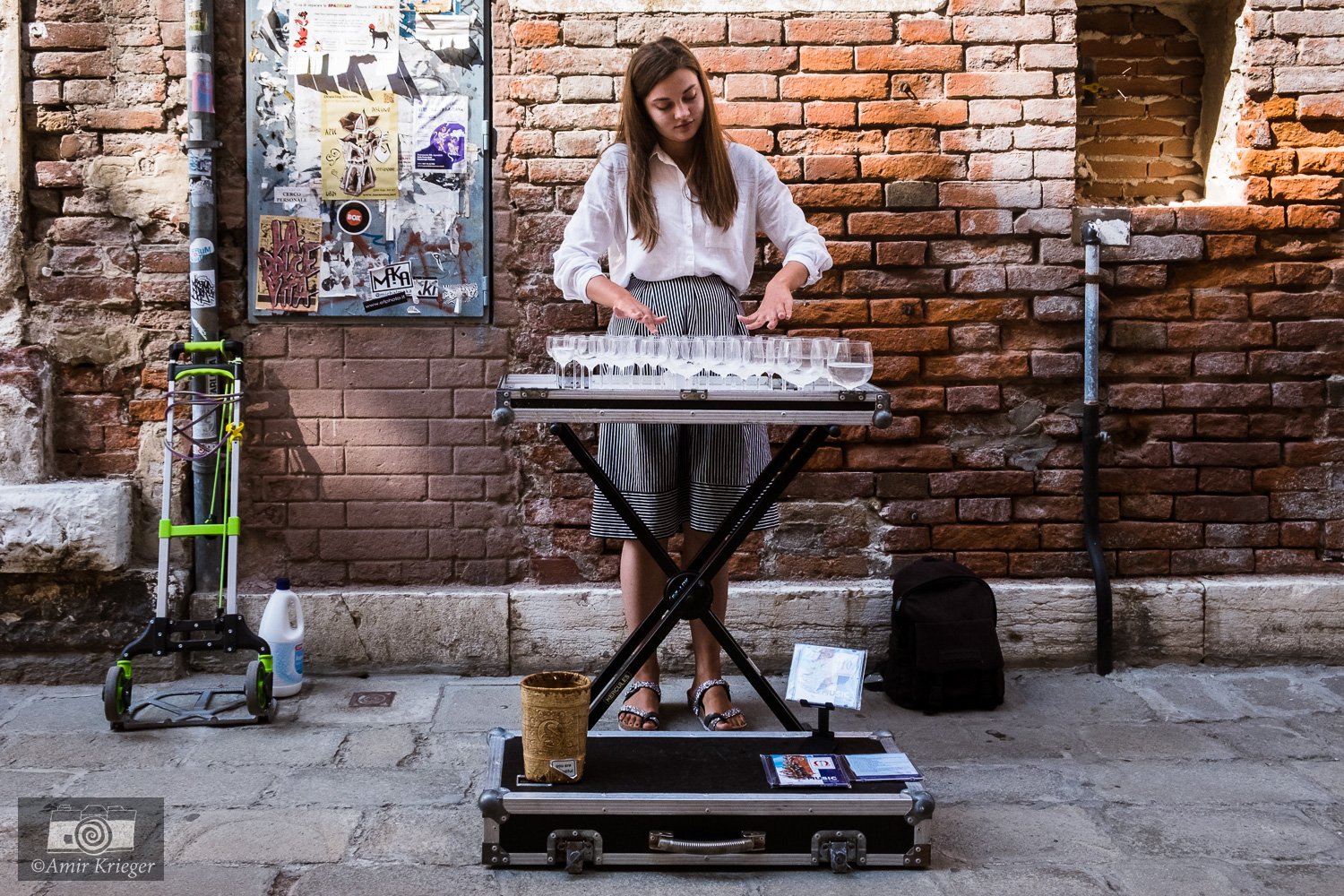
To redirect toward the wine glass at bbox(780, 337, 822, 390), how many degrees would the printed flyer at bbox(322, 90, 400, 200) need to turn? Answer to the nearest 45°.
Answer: approximately 45° to its left

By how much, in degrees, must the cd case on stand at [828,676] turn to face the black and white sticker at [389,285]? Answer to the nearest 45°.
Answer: approximately 135° to its right

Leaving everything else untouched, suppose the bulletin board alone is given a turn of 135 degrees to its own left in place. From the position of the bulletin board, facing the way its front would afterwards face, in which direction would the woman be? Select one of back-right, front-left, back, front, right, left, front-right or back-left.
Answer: right

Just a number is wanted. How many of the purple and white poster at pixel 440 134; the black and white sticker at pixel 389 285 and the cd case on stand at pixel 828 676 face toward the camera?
3

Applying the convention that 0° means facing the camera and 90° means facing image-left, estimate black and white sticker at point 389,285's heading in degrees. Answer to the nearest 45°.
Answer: approximately 0°

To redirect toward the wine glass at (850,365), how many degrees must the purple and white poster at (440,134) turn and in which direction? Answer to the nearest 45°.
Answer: approximately 45° to its left

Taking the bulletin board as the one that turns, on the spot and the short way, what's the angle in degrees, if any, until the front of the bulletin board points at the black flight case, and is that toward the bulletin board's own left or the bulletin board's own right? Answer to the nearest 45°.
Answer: approximately 45° to the bulletin board's own left
